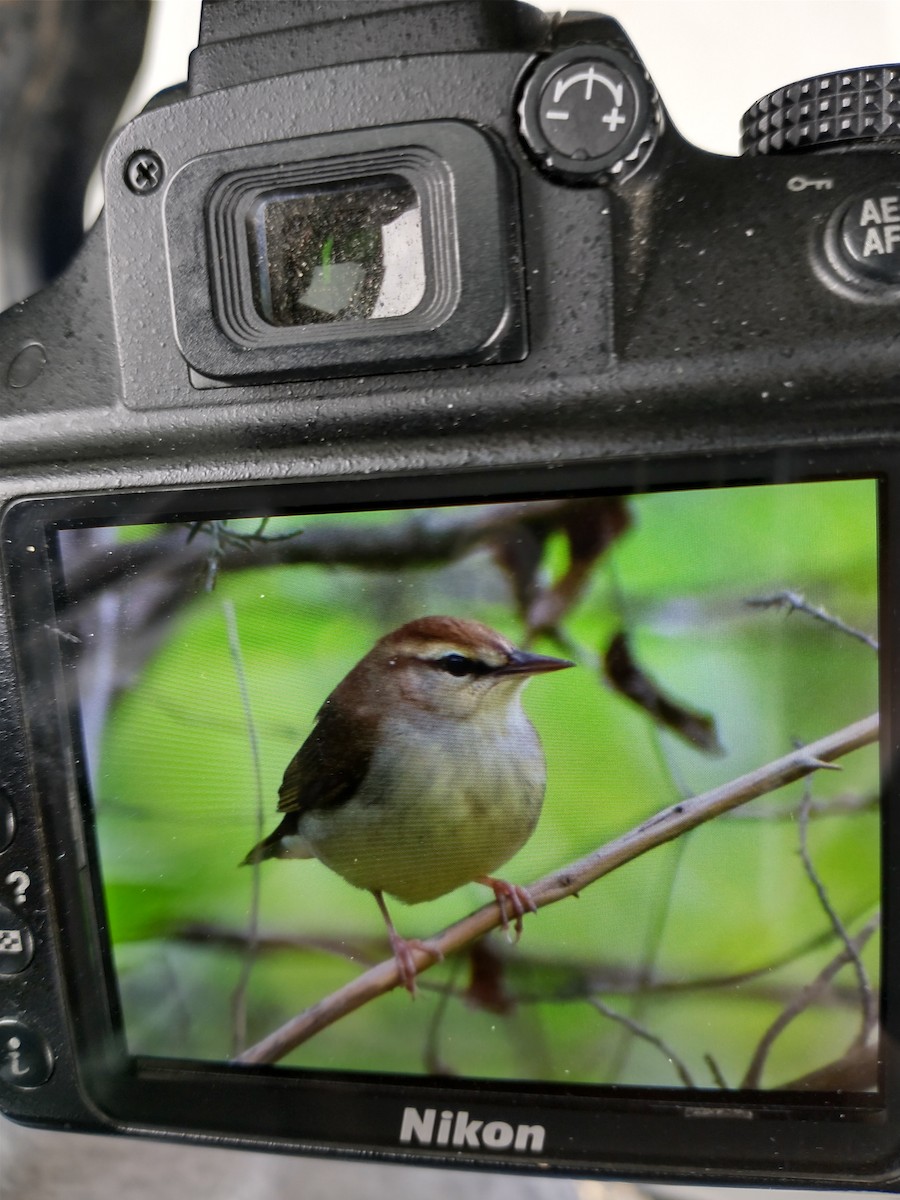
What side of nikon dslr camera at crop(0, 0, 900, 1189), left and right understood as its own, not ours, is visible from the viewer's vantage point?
back
